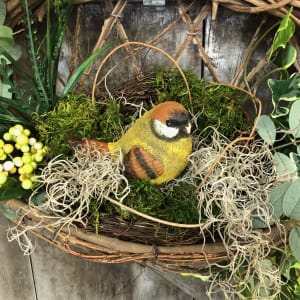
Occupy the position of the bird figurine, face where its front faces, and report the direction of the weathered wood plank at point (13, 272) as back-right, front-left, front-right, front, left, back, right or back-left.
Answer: back-right

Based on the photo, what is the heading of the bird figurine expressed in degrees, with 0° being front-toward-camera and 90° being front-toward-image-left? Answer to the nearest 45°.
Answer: approximately 315°
